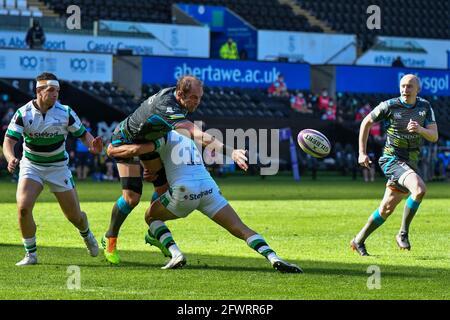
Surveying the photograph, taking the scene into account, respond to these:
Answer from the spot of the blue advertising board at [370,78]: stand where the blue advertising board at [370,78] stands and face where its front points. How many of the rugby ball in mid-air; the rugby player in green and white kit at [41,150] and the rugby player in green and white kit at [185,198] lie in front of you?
3

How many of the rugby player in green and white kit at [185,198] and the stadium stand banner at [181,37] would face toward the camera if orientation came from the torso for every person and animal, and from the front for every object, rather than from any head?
1

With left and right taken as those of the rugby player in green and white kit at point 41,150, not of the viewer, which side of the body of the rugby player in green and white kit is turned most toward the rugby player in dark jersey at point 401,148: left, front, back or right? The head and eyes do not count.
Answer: left

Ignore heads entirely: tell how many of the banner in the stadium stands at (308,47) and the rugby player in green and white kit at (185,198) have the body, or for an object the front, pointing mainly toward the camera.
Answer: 1

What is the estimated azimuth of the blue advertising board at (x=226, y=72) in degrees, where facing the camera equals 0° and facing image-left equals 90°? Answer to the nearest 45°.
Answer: approximately 0°

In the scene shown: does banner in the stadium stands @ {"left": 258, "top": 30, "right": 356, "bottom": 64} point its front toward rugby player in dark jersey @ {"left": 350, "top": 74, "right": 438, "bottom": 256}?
yes

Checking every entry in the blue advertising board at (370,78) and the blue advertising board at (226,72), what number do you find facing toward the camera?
2

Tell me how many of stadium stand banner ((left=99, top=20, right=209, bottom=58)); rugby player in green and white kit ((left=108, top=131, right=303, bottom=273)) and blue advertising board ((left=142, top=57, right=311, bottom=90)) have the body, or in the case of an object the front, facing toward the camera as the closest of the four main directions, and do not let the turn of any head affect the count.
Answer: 2
